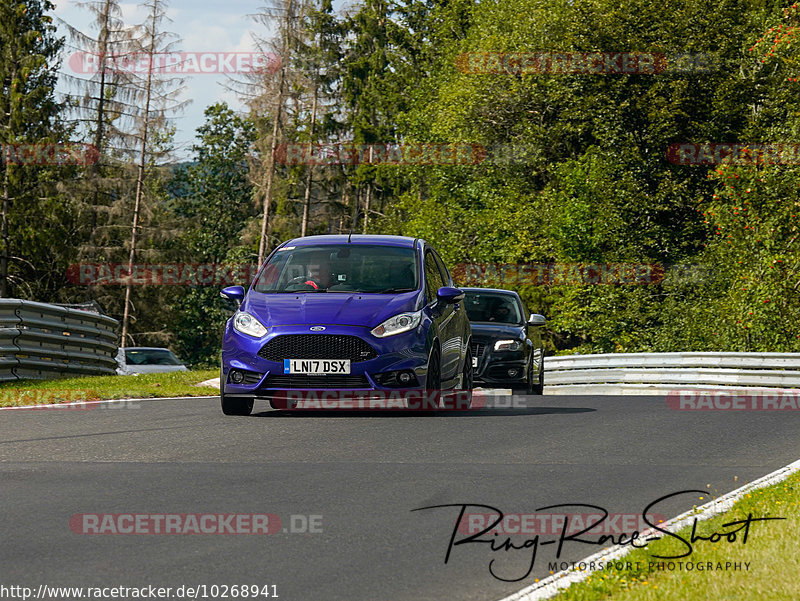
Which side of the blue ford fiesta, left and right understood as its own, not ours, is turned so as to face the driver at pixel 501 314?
back

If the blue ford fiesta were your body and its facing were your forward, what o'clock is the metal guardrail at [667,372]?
The metal guardrail is roughly at 7 o'clock from the blue ford fiesta.

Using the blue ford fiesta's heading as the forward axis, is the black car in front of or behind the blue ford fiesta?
behind

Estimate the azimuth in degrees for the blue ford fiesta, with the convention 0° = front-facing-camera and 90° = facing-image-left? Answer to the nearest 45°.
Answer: approximately 0°

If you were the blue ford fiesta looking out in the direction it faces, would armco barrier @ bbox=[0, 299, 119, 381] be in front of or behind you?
behind

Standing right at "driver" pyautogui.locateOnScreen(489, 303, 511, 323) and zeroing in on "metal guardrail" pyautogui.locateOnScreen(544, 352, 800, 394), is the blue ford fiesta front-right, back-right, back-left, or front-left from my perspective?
back-right
